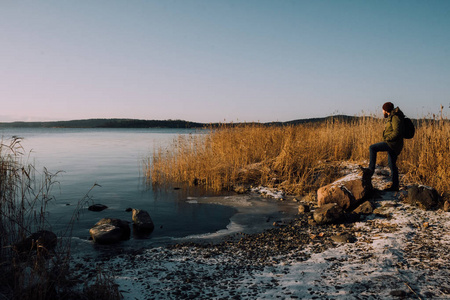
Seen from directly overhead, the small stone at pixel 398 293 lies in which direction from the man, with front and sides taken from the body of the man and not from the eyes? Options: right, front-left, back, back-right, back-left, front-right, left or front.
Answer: left

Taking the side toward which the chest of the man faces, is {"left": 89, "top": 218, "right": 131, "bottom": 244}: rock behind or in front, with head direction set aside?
in front

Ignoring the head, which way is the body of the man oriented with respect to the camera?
to the viewer's left

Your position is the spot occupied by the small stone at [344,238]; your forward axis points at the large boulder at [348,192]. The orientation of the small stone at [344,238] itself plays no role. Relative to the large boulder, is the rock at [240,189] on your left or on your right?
left

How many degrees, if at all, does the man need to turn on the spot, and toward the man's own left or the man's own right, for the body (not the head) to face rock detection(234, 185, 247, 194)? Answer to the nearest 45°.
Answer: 0° — they already face it

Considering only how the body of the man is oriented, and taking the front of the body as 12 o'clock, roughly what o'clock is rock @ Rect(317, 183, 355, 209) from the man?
The rock is roughly at 11 o'clock from the man.

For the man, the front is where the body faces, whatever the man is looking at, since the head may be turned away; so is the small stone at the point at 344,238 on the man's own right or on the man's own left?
on the man's own left

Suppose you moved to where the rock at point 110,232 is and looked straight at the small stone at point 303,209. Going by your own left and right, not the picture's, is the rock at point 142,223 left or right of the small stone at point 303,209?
left
